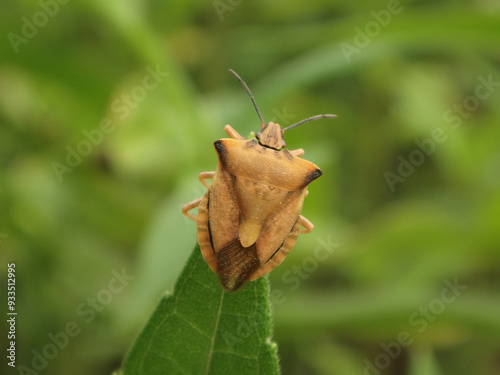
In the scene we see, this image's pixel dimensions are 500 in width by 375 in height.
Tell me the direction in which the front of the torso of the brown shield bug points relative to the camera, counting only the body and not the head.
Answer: away from the camera
